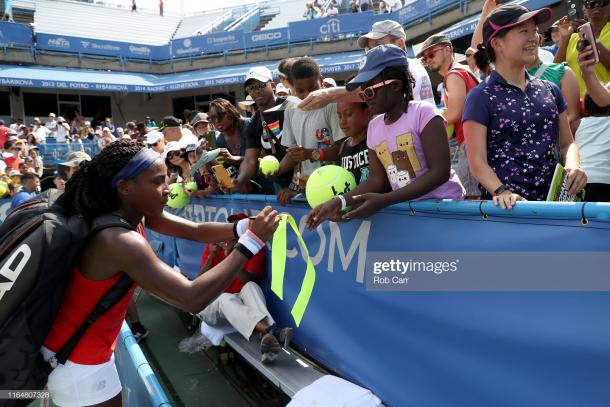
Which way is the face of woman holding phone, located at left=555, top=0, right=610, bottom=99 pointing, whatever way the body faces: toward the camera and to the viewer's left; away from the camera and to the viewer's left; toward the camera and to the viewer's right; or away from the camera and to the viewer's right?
toward the camera and to the viewer's left

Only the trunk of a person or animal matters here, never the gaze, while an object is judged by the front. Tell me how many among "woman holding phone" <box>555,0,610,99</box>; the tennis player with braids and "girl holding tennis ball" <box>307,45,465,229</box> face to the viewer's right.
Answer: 1

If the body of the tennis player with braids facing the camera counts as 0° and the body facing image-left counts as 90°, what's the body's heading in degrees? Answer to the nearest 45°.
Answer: approximately 270°

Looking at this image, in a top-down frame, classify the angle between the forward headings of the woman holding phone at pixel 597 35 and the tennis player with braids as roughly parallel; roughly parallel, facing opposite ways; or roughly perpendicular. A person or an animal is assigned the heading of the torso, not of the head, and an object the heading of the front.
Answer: roughly parallel, facing opposite ways

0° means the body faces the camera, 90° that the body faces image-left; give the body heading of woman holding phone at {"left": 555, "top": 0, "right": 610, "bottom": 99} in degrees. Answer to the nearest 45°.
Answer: approximately 45°

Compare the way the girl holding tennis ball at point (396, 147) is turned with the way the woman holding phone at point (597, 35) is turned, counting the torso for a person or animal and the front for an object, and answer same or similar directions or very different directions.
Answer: same or similar directions

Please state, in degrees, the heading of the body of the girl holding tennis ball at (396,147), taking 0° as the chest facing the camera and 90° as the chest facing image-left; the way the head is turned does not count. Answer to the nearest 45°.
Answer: approximately 45°

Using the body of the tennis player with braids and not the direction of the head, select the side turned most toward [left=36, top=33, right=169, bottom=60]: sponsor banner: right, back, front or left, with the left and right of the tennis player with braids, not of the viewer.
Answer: left

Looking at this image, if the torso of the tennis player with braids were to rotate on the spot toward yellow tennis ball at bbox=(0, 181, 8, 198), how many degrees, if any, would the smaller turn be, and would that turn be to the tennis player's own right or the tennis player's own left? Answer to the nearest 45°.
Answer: approximately 90° to the tennis player's own left

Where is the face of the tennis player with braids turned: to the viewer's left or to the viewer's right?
to the viewer's right

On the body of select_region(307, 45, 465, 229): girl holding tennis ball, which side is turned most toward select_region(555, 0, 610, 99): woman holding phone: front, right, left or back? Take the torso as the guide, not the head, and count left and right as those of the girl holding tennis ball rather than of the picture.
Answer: back

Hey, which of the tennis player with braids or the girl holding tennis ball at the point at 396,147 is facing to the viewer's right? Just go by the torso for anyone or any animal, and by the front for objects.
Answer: the tennis player with braids
